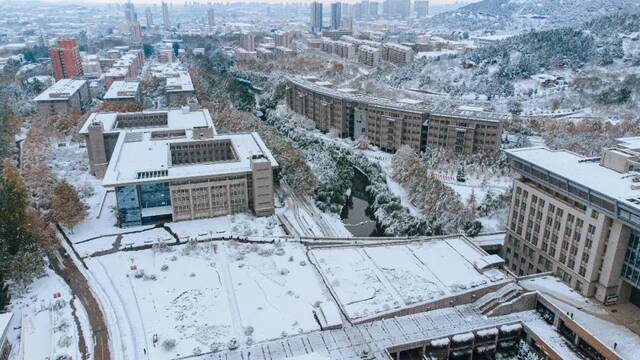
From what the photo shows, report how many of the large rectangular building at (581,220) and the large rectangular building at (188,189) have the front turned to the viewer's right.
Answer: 0

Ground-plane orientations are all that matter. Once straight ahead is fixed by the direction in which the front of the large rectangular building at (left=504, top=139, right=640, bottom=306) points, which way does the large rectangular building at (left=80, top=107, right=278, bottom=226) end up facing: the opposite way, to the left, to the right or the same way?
to the left

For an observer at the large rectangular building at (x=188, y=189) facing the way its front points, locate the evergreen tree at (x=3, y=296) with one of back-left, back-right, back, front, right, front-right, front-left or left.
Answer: front-right

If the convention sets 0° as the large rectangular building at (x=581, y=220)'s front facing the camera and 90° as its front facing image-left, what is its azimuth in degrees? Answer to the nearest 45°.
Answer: approximately 45°

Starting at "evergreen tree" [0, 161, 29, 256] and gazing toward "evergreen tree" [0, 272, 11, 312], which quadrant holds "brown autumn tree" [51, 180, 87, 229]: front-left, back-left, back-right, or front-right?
back-left

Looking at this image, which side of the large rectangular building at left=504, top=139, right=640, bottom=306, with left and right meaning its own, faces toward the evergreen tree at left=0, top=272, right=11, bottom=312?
front

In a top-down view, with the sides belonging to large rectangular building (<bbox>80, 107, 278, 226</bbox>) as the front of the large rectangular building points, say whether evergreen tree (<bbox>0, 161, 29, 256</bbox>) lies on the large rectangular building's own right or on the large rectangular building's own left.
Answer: on the large rectangular building's own right

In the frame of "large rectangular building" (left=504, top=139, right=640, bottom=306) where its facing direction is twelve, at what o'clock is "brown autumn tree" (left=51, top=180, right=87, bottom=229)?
The brown autumn tree is roughly at 1 o'clock from the large rectangular building.

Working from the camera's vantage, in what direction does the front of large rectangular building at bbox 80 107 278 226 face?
facing the viewer

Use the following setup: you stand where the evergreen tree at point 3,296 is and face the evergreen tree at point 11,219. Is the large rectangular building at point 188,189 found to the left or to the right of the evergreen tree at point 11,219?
right

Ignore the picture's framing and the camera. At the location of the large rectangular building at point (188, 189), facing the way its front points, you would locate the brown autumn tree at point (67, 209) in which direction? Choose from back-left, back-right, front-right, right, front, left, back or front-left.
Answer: right
